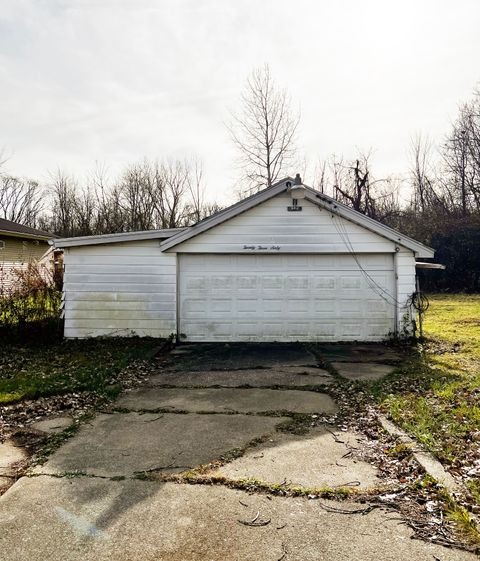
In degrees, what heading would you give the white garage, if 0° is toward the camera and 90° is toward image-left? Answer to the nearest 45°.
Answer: approximately 0°

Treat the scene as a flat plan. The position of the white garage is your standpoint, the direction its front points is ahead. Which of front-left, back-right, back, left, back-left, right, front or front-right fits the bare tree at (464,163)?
back-left

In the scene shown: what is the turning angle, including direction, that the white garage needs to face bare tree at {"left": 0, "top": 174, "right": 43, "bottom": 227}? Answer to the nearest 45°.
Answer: approximately 135° to its right

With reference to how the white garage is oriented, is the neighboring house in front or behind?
behind

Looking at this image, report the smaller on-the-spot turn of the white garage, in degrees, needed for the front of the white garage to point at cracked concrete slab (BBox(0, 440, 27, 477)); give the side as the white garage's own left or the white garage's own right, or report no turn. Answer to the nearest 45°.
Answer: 0° — it already faces it

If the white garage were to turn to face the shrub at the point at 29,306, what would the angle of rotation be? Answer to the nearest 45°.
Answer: approximately 90° to its right

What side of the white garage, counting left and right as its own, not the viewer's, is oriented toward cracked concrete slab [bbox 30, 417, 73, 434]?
front

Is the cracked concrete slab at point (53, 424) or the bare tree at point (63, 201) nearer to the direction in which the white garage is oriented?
the cracked concrete slab
